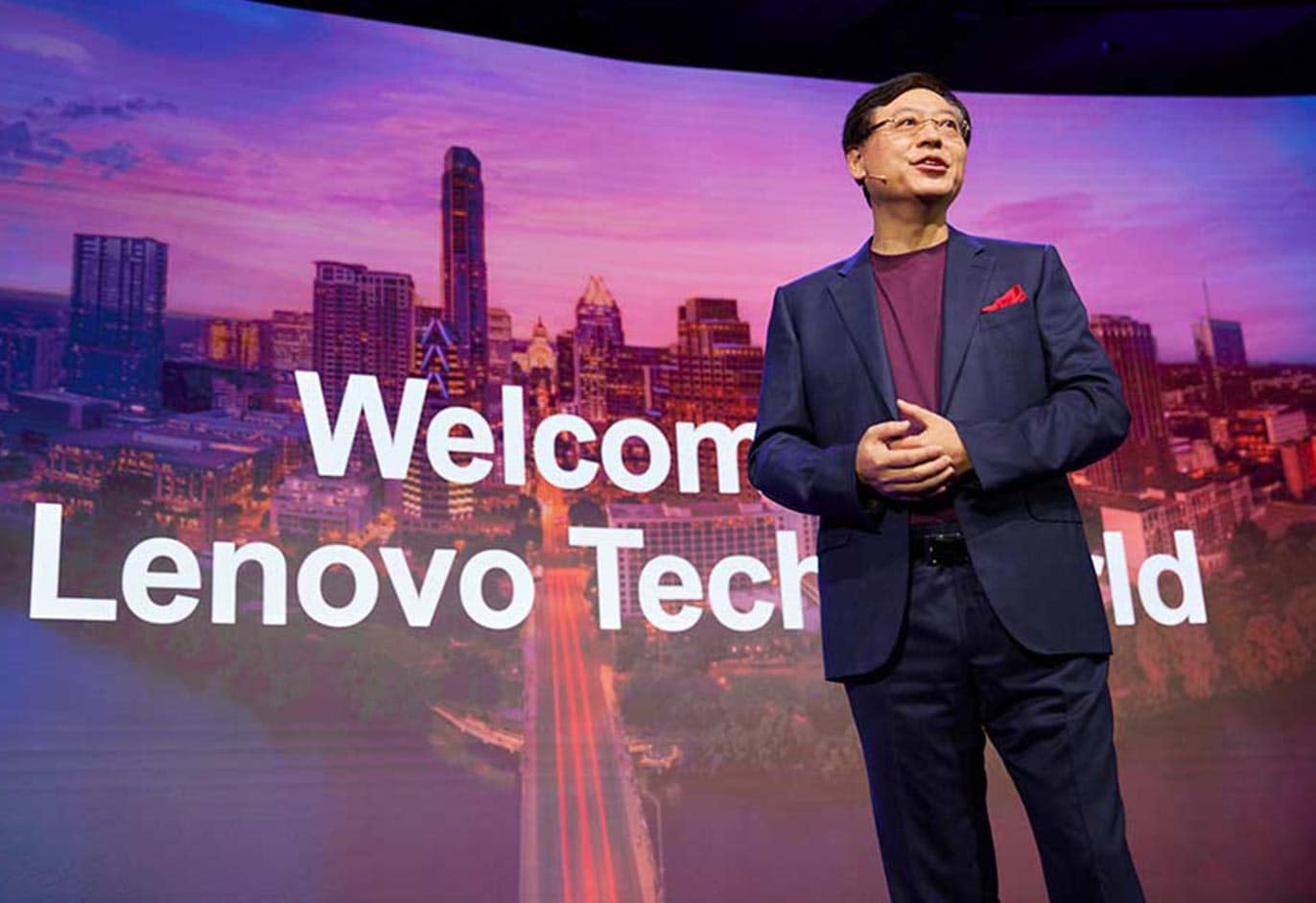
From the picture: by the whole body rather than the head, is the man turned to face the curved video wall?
no

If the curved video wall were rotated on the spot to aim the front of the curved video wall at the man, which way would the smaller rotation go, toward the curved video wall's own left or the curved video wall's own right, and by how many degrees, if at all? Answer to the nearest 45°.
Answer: approximately 45° to the curved video wall's own left

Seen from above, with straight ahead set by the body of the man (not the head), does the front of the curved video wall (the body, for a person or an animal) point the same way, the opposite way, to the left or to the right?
the same way

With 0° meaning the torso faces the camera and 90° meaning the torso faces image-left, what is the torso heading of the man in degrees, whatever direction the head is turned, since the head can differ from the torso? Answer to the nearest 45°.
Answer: approximately 0°

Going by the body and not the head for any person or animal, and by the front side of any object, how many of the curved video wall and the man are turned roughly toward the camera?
2
